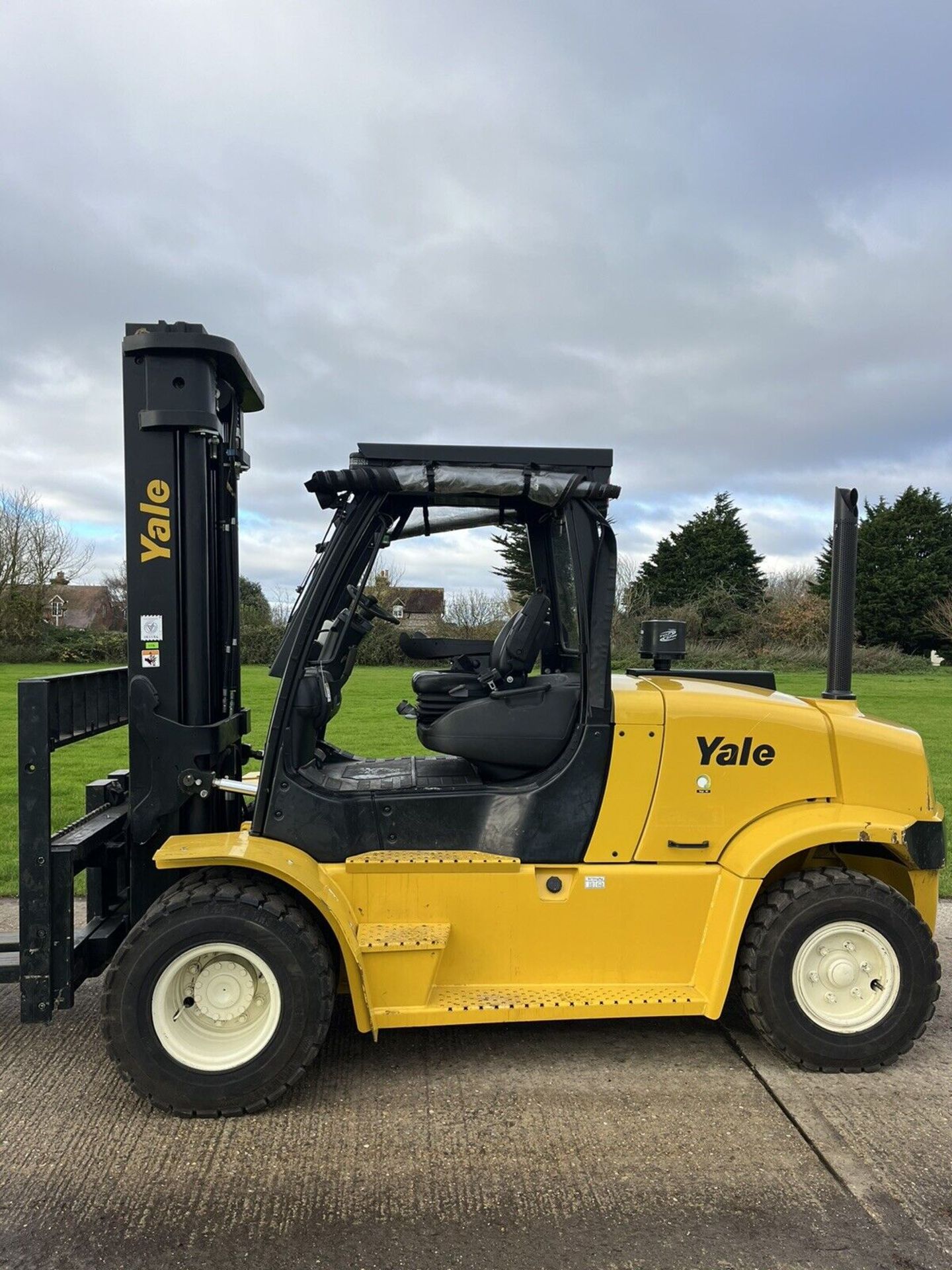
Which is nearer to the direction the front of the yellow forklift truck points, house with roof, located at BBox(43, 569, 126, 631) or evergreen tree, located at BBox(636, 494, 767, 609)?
the house with roof

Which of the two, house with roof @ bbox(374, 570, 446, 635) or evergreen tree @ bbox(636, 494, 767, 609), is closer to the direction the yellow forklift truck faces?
the house with roof

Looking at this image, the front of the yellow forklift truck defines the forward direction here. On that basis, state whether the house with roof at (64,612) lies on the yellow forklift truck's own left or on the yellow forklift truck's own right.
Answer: on the yellow forklift truck's own right

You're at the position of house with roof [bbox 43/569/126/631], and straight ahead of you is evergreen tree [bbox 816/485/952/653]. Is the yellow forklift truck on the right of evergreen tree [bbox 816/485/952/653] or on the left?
right

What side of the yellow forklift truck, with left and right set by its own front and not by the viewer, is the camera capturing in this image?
left

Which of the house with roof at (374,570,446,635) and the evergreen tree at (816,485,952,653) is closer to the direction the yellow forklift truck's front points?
the house with roof

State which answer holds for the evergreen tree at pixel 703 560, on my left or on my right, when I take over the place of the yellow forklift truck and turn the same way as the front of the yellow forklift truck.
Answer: on my right

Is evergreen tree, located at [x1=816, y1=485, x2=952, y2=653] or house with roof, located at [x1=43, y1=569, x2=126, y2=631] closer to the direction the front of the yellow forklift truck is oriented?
the house with roof

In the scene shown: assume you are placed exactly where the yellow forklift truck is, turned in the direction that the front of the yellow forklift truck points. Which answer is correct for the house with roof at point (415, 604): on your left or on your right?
on your right

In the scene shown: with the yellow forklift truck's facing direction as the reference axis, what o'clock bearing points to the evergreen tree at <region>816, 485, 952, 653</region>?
The evergreen tree is roughly at 4 o'clock from the yellow forklift truck.
